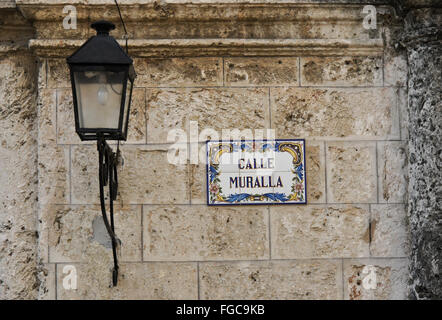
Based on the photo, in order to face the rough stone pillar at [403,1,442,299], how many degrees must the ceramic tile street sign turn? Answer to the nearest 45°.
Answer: approximately 90° to its left

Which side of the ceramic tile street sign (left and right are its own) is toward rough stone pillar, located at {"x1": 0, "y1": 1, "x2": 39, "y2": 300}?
right

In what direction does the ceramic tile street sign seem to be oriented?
toward the camera

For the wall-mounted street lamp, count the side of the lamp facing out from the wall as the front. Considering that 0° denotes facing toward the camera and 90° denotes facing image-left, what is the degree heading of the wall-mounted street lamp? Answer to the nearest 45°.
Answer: approximately 0°

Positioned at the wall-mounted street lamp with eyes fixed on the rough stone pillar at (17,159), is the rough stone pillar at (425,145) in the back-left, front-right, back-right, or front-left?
back-right

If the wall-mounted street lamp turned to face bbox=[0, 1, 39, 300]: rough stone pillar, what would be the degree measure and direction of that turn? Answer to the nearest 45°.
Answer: approximately 135° to its right

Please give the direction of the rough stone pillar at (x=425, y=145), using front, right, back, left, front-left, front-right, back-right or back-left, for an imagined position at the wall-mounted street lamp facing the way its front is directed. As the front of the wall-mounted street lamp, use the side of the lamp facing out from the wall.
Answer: left
